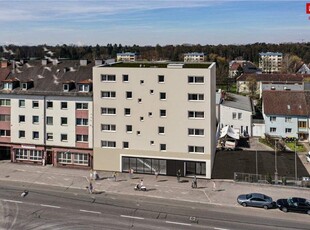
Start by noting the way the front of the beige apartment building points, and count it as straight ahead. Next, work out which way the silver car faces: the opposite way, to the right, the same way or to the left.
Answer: to the right

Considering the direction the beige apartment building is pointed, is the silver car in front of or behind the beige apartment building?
in front

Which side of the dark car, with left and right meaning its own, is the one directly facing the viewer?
left

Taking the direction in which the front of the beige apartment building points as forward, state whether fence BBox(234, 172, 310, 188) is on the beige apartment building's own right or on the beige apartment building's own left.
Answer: on the beige apartment building's own left

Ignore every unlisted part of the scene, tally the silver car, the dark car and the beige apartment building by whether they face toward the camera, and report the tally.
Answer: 1

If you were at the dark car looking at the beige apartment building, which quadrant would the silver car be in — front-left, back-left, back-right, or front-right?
front-left

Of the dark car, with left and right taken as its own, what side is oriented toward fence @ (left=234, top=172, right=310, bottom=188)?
right

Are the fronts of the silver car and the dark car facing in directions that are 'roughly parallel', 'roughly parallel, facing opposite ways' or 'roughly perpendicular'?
roughly parallel

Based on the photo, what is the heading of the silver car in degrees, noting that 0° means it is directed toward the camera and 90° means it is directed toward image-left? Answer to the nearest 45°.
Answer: approximately 90°

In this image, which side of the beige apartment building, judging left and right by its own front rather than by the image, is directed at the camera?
front

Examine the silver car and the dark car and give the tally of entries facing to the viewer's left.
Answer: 2
